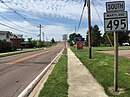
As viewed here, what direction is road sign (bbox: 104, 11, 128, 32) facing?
toward the camera

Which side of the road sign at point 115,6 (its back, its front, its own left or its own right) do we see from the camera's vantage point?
front

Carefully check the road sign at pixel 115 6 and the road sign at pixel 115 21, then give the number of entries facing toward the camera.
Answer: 2
